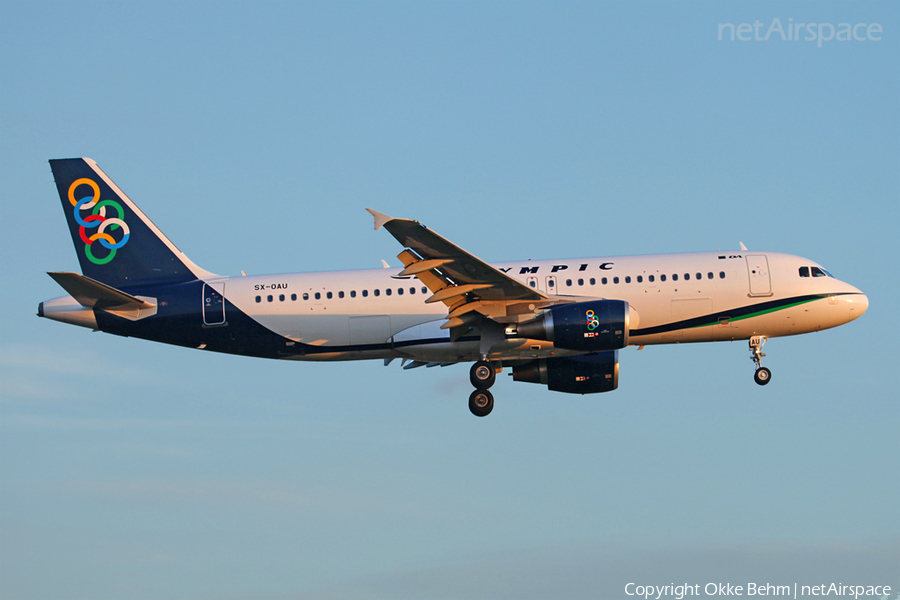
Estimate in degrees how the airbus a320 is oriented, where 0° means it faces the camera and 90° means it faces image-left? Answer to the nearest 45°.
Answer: approximately 270°
